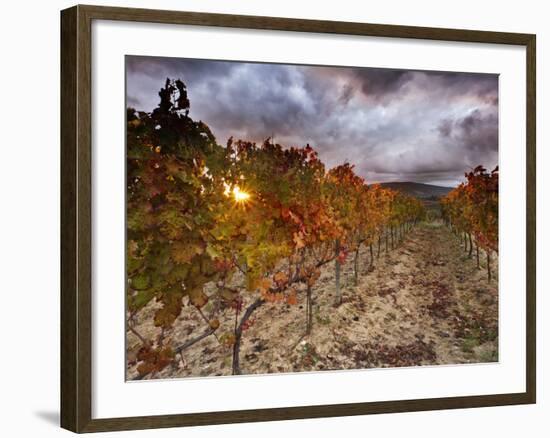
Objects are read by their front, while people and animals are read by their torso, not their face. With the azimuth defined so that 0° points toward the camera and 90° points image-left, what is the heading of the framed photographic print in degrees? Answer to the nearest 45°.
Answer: approximately 315°
